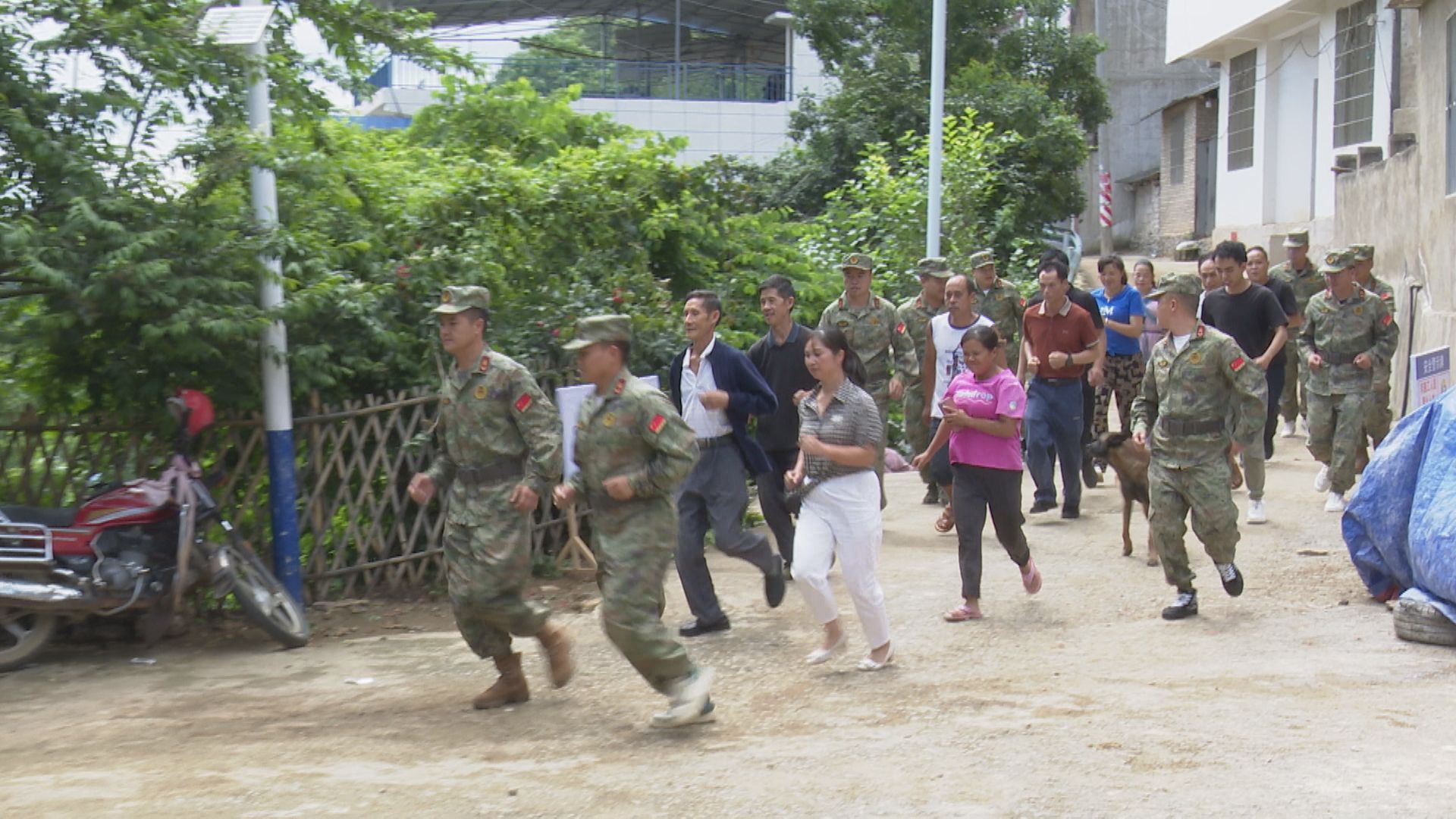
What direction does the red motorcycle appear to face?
to the viewer's right

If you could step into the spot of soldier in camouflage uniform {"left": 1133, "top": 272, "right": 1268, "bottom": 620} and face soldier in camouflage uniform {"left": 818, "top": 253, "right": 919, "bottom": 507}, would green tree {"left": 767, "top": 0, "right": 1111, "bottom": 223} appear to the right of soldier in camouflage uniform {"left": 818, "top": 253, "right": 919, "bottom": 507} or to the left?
right

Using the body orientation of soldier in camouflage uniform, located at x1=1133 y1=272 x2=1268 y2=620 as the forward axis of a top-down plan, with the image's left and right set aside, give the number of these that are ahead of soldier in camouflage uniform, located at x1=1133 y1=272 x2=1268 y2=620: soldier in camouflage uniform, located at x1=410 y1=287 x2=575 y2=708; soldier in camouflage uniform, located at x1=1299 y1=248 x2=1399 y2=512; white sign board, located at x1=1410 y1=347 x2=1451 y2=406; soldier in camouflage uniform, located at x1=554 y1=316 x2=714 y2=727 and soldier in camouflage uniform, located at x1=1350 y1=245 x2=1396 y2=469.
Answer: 2

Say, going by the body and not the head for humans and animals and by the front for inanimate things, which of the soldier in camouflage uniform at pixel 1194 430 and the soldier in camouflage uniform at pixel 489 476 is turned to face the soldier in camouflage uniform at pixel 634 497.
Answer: the soldier in camouflage uniform at pixel 1194 430

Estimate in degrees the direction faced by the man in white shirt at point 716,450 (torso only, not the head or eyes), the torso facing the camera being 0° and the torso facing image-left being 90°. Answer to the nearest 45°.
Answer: approximately 45°

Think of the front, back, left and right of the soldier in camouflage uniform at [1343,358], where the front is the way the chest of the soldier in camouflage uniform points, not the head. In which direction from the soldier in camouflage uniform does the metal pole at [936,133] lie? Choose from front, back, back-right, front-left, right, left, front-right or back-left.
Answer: right

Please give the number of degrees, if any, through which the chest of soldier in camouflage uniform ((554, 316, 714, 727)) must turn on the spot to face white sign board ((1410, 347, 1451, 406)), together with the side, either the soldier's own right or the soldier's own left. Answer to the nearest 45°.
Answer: approximately 180°

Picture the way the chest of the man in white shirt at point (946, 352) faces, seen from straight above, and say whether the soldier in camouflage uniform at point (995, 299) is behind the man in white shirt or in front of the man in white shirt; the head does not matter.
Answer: behind
